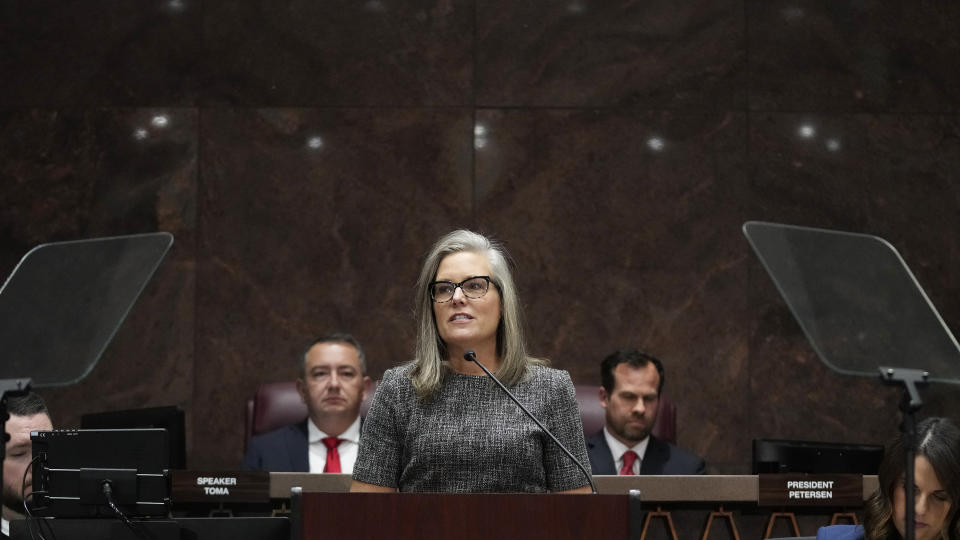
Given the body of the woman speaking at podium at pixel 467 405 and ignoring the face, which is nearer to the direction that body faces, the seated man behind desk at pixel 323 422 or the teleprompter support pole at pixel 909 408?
the teleprompter support pole

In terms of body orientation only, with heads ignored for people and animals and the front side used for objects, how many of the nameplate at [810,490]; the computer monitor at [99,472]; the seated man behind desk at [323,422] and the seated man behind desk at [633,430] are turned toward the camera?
3

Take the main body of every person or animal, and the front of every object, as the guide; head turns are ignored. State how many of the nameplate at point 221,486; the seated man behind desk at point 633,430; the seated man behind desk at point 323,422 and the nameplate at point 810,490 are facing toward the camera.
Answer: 4

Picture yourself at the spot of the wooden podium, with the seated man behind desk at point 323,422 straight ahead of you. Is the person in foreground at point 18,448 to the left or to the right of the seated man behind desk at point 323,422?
left

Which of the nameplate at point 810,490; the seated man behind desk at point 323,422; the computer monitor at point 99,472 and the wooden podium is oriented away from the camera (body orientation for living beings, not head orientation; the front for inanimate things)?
the computer monitor

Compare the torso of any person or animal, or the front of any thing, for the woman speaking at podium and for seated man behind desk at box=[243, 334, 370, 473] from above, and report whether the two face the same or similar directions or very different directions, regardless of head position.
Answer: same or similar directions

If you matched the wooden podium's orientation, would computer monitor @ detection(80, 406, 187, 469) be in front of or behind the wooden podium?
behind

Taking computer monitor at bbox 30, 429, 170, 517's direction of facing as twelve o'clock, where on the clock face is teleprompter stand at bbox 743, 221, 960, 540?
The teleprompter stand is roughly at 4 o'clock from the computer monitor.

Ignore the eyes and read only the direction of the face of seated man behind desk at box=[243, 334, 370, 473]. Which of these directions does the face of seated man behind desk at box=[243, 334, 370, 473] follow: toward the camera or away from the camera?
toward the camera

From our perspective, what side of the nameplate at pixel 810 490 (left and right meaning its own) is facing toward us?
front
